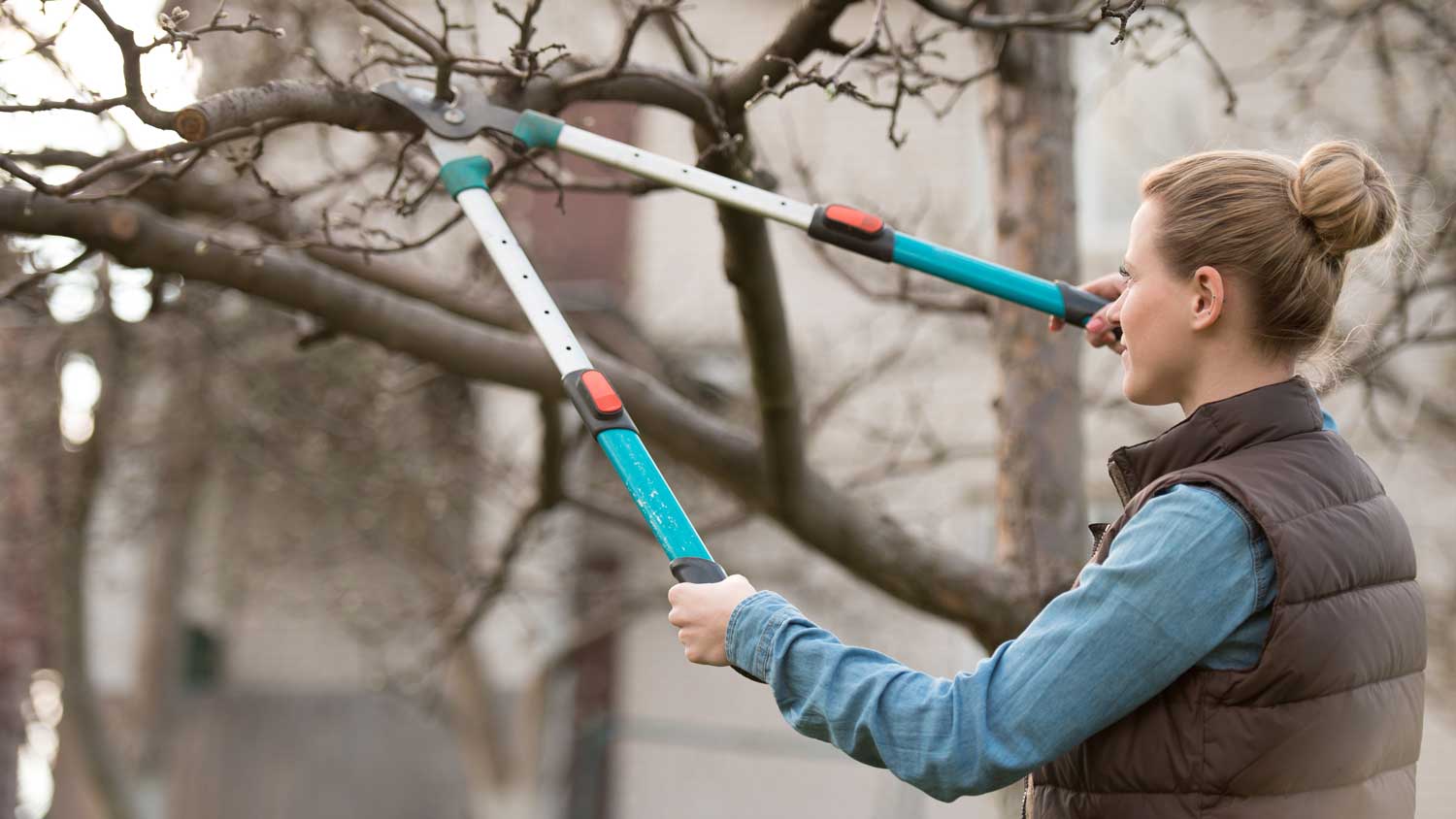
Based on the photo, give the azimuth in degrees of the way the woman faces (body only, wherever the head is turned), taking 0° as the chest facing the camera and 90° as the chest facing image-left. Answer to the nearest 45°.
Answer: approximately 135°

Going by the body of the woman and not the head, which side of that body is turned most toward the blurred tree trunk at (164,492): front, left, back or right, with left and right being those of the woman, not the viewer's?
front

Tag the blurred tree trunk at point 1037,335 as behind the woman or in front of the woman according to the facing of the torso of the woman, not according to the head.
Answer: in front

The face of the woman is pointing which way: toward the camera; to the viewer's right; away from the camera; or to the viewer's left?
to the viewer's left

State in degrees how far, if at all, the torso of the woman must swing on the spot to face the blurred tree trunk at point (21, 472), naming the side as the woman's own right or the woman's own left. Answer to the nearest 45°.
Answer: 0° — they already face it

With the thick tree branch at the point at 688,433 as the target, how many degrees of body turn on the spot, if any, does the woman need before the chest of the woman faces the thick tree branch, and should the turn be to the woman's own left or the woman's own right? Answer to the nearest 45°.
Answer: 0° — they already face it
